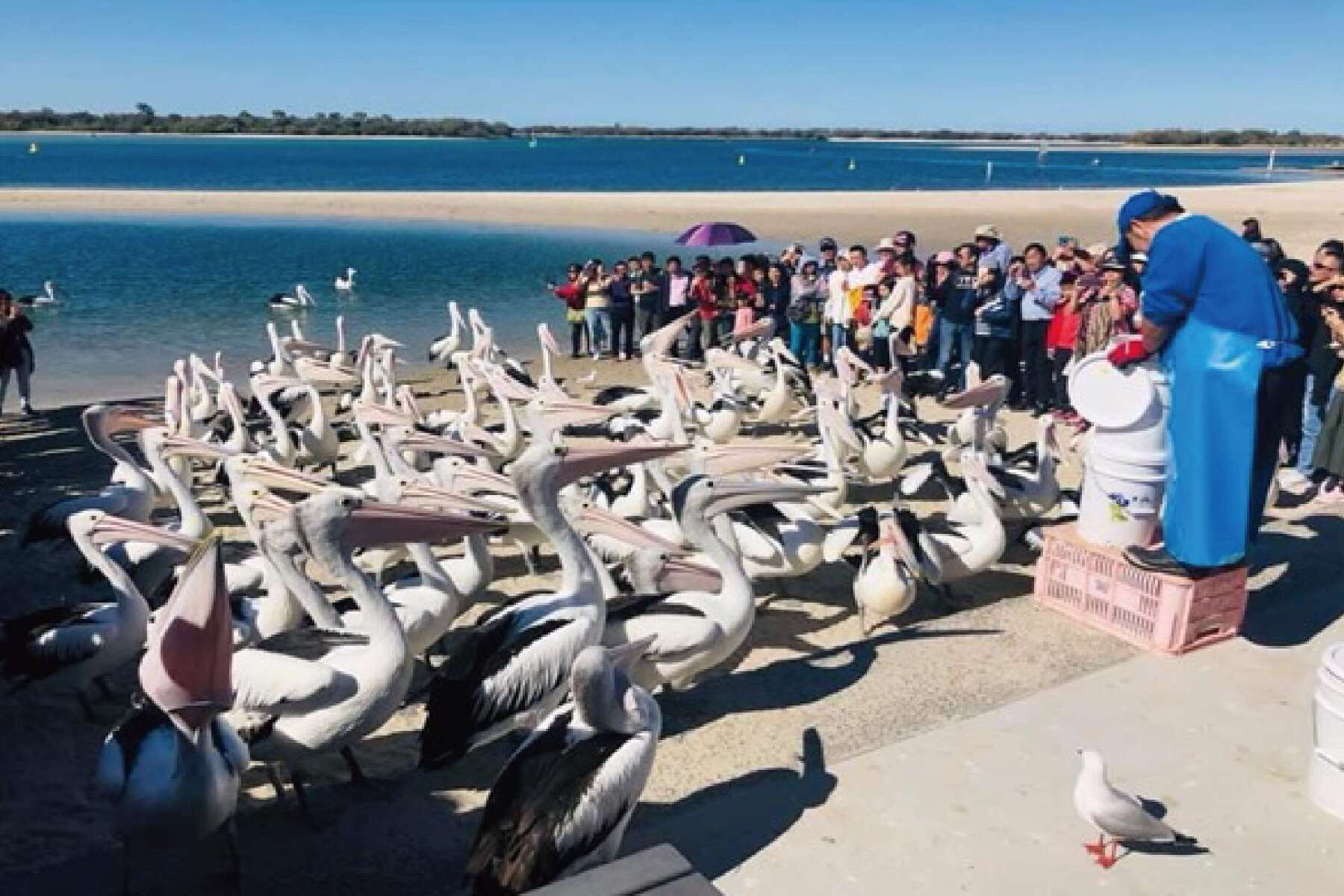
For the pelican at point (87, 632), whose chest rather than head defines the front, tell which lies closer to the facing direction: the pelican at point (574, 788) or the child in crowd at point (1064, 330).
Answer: the child in crowd

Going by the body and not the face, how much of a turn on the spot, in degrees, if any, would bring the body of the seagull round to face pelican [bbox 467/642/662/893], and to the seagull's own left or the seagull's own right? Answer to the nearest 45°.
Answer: approximately 45° to the seagull's own left

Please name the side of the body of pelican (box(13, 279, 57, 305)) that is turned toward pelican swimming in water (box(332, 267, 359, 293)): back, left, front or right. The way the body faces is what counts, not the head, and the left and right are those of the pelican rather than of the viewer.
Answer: front

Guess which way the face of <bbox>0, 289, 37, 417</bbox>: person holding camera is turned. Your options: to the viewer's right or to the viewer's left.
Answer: to the viewer's right

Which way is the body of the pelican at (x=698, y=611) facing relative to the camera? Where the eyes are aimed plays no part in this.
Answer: to the viewer's right

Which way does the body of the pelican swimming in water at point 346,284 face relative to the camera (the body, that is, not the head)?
to the viewer's right

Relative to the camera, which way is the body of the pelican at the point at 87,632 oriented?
to the viewer's right

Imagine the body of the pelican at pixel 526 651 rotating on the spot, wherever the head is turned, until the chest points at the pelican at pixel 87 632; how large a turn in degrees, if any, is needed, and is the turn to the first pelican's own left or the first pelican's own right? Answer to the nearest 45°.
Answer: approximately 180°

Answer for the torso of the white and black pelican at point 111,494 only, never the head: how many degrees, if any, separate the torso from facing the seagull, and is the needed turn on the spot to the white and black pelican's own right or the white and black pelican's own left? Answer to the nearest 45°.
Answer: approximately 45° to the white and black pelican's own right

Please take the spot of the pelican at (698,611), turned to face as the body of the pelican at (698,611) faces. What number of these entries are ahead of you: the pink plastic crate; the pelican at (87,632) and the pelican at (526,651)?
1

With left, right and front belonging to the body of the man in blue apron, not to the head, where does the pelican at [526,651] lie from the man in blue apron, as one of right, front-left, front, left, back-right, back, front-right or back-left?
front-left

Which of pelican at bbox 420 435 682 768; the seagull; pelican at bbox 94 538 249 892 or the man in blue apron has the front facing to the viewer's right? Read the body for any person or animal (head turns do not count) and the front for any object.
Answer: pelican at bbox 420 435 682 768

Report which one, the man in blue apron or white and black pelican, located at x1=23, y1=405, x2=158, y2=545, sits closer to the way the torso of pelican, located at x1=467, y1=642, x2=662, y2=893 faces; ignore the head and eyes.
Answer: the man in blue apron

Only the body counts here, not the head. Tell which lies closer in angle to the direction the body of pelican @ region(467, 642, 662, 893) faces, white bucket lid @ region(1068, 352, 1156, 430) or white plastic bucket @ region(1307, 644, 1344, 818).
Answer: the white bucket lid

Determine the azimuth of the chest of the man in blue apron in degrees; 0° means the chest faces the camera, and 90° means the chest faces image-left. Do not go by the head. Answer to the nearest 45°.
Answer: approximately 90°
